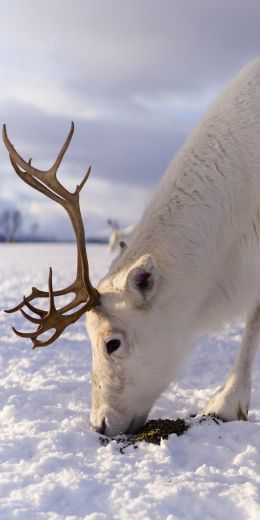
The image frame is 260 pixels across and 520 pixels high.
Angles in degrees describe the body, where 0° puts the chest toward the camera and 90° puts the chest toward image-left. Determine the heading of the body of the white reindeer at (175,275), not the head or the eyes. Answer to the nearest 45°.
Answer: approximately 90°
